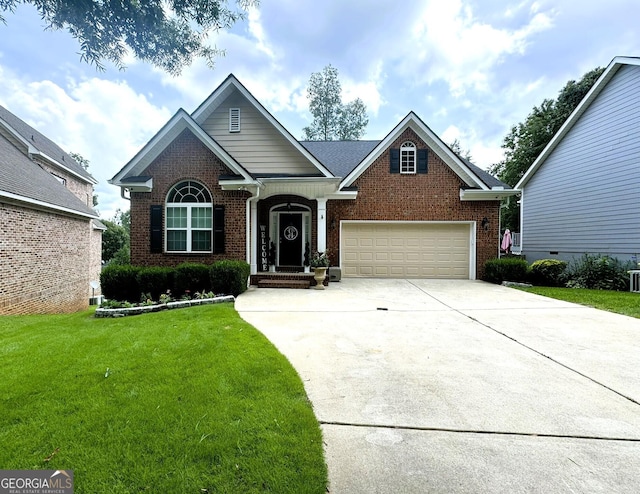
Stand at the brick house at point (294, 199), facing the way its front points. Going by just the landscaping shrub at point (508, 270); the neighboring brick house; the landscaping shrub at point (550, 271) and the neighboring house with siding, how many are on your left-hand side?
3

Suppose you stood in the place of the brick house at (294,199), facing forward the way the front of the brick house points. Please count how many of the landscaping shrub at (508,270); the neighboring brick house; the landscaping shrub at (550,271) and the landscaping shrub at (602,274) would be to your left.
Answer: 3

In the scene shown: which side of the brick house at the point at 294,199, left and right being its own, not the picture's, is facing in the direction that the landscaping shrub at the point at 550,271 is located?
left

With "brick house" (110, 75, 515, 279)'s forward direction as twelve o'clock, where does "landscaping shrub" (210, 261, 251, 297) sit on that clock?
The landscaping shrub is roughly at 1 o'clock from the brick house.

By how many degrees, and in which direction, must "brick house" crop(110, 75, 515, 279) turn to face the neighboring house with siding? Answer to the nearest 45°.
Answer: approximately 90° to its left

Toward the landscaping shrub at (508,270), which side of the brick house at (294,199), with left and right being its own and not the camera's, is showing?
left

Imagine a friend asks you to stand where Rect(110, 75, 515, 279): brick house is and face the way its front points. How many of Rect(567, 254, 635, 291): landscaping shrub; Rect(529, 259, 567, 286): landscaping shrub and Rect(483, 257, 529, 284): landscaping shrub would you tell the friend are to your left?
3

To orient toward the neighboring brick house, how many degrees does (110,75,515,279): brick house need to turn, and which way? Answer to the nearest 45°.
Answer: approximately 90° to its right

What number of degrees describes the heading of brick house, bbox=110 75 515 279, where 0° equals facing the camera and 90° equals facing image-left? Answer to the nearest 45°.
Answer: approximately 0°
